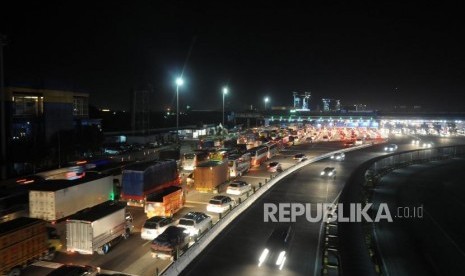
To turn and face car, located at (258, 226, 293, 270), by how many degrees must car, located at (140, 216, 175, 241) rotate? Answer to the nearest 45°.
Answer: approximately 90° to its right

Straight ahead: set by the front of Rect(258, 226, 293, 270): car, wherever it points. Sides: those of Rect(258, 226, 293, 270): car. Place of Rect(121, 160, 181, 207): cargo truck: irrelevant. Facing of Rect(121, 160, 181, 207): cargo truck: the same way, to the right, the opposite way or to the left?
the opposite way

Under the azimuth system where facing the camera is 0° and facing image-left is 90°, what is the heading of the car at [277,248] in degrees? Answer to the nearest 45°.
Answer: approximately 0°

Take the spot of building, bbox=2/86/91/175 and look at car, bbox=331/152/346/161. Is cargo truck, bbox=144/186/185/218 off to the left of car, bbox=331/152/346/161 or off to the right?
right

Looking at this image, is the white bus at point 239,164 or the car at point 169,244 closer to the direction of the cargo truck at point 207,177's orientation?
the white bus

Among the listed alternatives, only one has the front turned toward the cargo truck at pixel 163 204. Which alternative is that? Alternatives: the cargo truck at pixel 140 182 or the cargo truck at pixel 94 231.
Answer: the cargo truck at pixel 94 231

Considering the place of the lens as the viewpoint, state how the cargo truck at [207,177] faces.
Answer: facing away from the viewer and to the right of the viewer

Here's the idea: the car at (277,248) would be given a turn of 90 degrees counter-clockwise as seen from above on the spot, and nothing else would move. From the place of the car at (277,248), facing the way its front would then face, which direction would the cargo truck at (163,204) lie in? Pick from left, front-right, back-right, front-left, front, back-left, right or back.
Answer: back-left

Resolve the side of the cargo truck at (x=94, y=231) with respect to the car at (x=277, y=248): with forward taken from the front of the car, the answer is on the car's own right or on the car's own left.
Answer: on the car's own right

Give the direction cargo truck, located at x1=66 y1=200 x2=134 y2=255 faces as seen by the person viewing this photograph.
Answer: facing away from the viewer and to the right of the viewer

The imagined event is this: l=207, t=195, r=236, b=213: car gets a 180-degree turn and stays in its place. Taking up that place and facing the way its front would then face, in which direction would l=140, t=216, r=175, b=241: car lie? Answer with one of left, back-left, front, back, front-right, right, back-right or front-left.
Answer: front

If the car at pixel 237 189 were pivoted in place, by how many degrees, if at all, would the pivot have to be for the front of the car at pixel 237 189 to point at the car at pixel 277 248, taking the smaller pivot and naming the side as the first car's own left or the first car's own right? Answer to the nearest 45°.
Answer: approximately 135° to the first car's own right

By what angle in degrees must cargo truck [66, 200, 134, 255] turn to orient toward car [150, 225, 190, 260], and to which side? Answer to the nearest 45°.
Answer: approximately 90° to its right

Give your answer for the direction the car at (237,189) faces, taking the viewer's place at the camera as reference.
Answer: facing away from the viewer and to the right of the viewer

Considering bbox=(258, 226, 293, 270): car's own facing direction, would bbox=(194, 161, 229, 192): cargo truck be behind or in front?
behind

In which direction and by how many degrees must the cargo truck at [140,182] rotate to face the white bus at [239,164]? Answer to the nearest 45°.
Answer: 0° — it already faces it
